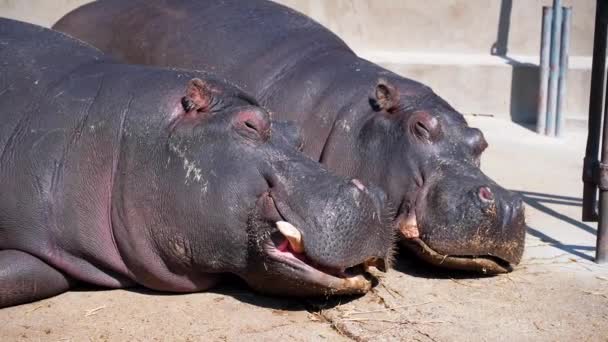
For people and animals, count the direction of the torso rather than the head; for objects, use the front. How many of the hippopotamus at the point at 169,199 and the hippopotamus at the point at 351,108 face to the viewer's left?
0

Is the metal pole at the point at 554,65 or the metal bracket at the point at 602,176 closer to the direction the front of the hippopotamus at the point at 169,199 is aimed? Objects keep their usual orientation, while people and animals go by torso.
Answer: the metal bracket

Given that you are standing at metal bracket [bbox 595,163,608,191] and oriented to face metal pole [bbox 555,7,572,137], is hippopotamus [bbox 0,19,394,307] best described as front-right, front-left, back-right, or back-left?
back-left

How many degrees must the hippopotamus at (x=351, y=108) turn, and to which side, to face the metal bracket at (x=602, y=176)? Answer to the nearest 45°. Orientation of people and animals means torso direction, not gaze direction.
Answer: approximately 45° to its left

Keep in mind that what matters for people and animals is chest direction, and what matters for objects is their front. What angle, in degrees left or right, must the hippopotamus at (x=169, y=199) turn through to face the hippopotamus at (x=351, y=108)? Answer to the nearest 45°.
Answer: approximately 45° to its left

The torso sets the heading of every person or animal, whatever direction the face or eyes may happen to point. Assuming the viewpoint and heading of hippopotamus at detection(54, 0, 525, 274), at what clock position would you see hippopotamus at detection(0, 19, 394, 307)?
hippopotamus at detection(0, 19, 394, 307) is roughly at 3 o'clock from hippopotamus at detection(54, 0, 525, 274).

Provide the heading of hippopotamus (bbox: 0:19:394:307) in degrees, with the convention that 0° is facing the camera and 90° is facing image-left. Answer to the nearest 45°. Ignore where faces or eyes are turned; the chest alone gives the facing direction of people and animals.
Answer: approximately 270°

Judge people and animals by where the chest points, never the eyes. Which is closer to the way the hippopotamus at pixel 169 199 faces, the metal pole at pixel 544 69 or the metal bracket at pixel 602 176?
the metal bracket

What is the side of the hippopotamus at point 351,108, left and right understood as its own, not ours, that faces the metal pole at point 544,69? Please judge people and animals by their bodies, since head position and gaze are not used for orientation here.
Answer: left

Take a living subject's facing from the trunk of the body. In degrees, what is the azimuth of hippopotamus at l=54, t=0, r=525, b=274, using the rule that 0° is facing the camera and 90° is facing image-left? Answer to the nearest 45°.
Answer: approximately 315°

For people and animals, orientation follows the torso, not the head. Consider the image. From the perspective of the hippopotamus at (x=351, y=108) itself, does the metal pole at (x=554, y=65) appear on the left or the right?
on its left

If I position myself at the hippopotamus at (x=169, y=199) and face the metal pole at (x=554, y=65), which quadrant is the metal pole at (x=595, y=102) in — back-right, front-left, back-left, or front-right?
front-right

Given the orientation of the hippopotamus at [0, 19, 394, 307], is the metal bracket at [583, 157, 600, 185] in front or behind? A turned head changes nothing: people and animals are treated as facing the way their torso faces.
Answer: in front

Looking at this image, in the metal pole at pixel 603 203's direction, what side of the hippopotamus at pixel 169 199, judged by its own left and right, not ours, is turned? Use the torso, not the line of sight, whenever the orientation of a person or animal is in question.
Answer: front
